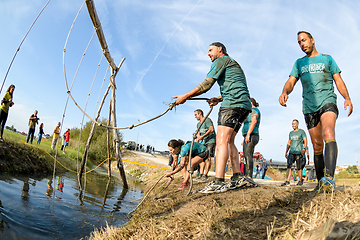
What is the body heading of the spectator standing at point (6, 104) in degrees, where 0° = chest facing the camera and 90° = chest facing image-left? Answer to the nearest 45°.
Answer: approximately 315°

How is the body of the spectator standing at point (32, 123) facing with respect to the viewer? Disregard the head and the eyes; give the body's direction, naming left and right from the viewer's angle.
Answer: facing the viewer and to the right of the viewer
